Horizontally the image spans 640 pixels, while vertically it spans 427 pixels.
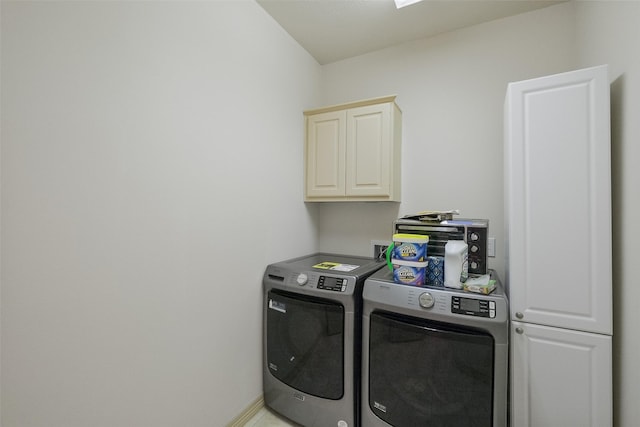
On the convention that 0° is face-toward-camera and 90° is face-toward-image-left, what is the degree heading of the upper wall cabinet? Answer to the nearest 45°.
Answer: approximately 45°

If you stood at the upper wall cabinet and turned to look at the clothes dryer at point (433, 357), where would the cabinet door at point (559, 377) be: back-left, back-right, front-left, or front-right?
front-left

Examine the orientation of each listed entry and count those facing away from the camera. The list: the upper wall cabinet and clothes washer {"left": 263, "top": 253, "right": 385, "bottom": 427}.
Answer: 0

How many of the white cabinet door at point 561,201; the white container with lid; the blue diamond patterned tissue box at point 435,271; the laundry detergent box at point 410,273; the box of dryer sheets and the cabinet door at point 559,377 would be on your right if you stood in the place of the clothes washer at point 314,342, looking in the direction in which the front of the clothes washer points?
0

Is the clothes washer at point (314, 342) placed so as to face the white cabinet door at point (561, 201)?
no

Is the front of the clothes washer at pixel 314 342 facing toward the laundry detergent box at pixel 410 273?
no

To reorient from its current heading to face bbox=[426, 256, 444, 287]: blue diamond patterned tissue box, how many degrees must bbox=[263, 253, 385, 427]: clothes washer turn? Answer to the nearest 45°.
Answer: approximately 135° to its left

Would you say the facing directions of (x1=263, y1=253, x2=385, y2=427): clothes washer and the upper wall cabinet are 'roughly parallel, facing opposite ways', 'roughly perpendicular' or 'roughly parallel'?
roughly parallel
